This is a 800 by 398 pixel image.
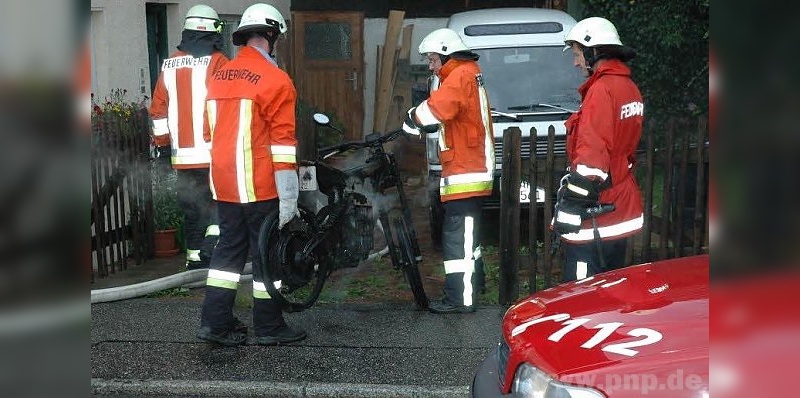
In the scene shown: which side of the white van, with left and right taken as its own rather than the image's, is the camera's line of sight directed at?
front

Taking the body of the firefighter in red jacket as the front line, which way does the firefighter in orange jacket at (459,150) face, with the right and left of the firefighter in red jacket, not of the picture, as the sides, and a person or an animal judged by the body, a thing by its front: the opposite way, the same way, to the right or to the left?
the same way

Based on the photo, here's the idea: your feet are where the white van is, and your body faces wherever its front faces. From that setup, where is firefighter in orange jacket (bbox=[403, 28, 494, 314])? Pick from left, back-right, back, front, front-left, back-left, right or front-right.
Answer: front

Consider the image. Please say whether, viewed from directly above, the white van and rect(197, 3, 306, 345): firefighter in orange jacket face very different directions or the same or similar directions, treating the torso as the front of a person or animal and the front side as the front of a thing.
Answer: very different directions

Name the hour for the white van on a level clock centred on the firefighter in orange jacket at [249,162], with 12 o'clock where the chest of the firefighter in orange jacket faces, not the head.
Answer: The white van is roughly at 12 o'clock from the firefighter in orange jacket.

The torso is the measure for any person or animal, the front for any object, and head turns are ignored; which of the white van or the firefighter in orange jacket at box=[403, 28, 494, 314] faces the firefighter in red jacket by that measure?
the white van

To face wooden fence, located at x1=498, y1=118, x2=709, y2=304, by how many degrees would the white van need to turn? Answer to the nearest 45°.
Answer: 0° — it already faces it

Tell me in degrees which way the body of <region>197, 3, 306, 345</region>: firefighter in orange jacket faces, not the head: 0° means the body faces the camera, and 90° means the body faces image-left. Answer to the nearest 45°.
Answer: approximately 225°

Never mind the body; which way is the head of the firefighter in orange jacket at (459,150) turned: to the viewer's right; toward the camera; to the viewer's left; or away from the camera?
to the viewer's left

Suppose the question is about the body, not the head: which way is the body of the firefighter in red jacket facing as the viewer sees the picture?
to the viewer's left

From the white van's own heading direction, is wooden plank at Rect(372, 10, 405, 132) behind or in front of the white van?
behind

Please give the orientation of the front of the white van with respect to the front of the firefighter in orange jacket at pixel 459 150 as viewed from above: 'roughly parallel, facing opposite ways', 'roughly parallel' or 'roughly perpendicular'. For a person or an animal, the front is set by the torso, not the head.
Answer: roughly perpendicular

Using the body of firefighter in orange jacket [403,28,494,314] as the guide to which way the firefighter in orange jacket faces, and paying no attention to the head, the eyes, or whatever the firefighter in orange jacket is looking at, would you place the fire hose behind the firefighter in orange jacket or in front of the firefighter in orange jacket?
in front

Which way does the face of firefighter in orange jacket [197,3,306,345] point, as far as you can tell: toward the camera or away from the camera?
away from the camera

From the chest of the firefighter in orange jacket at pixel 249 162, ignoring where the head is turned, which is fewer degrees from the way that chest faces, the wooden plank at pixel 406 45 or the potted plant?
the wooden plank

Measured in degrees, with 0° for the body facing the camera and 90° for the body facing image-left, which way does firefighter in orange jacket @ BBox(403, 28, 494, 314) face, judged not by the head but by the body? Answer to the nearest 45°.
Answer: approximately 90°

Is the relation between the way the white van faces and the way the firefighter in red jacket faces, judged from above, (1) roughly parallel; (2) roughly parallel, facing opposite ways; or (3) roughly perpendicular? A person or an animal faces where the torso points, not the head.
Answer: roughly perpendicular
